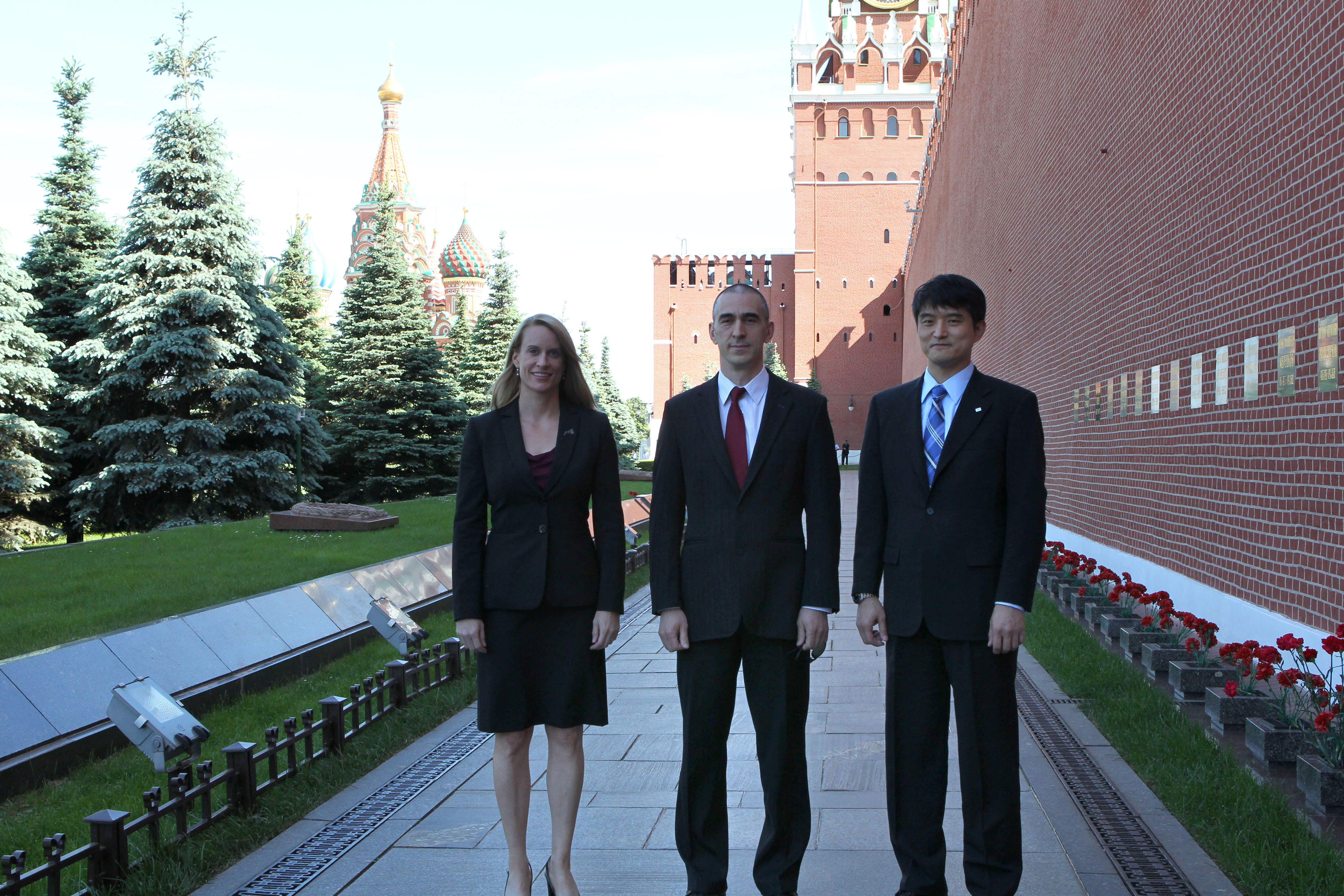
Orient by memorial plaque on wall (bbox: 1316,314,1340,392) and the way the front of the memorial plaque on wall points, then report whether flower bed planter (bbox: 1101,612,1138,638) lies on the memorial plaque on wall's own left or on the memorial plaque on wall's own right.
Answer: on the memorial plaque on wall's own right

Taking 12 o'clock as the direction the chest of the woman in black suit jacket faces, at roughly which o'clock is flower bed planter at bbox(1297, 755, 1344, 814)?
The flower bed planter is roughly at 9 o'clock from the woman in black suit jacket.

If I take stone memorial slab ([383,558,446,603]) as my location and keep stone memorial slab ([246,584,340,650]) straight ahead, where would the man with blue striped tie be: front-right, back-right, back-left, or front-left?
front-left

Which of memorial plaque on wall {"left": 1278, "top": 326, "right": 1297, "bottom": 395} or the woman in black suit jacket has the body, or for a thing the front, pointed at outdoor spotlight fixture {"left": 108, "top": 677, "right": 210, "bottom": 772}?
the memorial plaque on wall

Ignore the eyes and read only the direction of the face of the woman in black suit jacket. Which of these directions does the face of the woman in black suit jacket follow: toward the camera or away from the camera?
toward the camera

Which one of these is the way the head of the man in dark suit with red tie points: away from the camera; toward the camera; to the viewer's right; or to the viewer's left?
toward the camera

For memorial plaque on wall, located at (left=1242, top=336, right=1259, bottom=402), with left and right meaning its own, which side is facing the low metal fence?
front

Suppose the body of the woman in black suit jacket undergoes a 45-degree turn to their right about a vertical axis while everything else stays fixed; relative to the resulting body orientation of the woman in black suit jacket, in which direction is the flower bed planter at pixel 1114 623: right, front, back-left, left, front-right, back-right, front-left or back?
back

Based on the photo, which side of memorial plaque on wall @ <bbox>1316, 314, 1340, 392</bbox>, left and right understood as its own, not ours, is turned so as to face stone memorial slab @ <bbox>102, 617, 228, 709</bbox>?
front

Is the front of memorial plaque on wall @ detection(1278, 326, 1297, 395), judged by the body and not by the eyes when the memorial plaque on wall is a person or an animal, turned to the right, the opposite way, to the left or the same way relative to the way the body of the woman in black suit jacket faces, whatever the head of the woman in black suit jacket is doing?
to the right

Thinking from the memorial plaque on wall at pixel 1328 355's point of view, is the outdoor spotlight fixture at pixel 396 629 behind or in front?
in front

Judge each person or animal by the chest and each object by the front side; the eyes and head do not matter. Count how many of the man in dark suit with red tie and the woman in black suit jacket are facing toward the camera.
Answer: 2

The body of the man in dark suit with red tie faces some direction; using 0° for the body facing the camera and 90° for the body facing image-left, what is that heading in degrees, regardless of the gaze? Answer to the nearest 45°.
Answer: approximately 0°

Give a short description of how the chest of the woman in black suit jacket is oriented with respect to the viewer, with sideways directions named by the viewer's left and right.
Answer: facing the viewer

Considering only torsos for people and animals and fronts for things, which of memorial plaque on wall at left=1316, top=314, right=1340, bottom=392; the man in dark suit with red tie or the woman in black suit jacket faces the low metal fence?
the memorial plaque on wall
